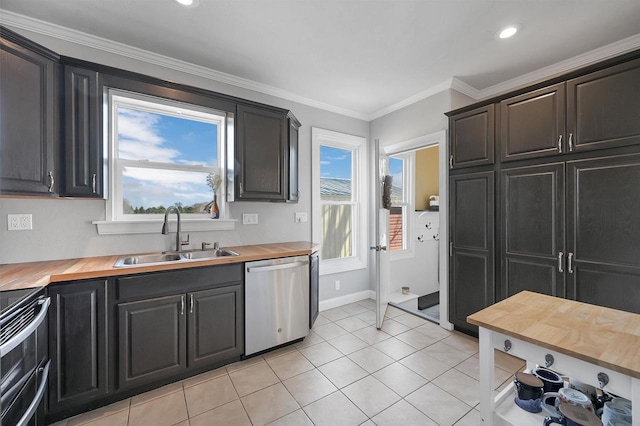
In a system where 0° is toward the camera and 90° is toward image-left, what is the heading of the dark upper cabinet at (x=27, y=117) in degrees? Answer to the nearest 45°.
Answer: approximately 315°

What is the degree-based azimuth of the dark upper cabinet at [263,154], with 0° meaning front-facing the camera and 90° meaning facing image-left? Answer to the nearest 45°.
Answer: approximately 315°

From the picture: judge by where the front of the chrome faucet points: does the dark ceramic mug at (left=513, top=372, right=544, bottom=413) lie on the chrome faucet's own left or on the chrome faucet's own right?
on the chrome faucet's own left

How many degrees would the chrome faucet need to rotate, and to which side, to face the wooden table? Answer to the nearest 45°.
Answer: approximately 90° to its left
